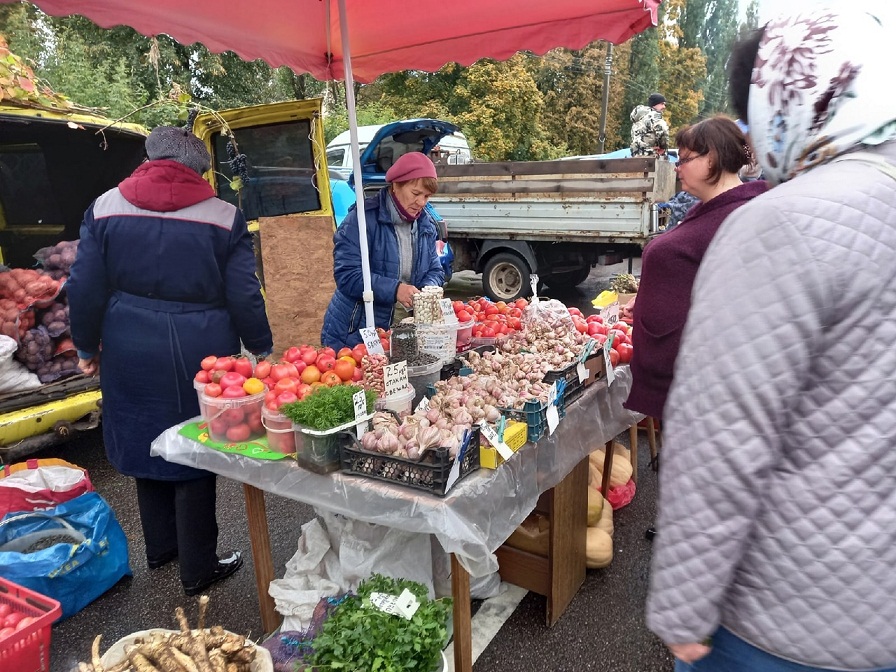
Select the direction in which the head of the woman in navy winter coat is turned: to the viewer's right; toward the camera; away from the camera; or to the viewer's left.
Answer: away from the camera

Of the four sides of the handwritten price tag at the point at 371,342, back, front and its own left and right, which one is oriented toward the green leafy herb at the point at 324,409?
front

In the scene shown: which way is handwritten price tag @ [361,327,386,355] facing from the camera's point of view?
toward the camera

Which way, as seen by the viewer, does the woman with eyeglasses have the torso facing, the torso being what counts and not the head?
to the viewer's left

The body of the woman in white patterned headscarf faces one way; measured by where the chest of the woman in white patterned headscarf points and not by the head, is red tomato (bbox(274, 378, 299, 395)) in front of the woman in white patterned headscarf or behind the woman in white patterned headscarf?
in front

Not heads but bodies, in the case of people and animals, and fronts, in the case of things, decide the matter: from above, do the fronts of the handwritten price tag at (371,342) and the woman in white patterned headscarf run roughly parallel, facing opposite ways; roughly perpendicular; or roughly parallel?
roughly parallel, facing opposite ways

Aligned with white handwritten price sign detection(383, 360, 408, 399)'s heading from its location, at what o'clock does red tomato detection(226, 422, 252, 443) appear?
The red tomato is roughly at 3 o'clock from the white handwritten price sign.

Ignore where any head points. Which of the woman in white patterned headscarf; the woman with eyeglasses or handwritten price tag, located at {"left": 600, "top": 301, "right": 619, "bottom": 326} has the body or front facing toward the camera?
the handwritten price tag

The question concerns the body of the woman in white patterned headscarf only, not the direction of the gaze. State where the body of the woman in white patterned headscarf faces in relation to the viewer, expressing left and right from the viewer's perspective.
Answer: facing away from the viewer and to the left of the viewer

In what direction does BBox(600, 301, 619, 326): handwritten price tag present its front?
toward the camera

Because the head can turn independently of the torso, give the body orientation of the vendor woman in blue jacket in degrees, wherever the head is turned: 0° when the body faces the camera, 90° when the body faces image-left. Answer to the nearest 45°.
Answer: approximately 315°

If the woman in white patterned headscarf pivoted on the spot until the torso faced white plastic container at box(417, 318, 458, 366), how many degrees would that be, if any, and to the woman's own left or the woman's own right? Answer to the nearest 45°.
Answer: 0° — they already face it

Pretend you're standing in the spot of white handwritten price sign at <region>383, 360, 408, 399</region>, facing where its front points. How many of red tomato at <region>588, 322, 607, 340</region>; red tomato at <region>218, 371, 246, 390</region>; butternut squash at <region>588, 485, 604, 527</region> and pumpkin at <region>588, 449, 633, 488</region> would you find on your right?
1

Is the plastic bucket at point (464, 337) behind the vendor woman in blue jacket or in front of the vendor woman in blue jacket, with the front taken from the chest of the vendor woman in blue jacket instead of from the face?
in front

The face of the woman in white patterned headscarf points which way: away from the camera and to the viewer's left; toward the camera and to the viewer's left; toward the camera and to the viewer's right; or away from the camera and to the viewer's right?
away from the camera and to the viewer's left
